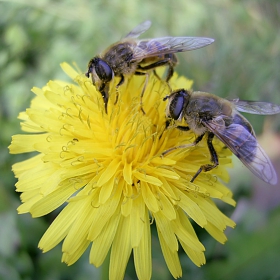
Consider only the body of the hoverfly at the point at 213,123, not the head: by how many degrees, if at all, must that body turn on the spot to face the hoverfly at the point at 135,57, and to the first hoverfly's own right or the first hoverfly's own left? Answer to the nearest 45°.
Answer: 0° — it already faces it

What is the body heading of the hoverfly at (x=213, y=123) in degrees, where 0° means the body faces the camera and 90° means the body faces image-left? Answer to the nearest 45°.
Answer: approximately 90°
